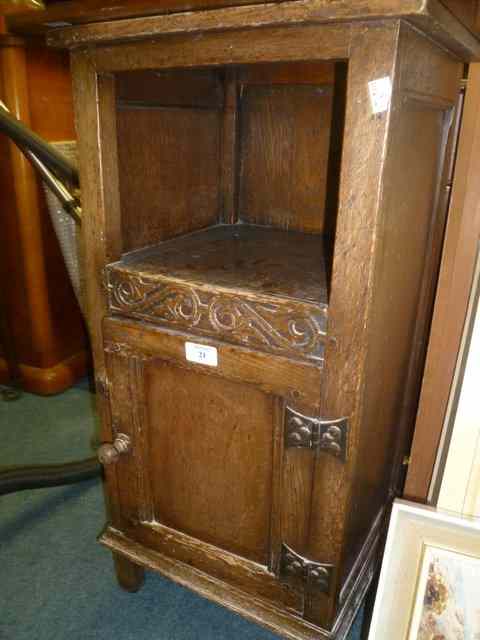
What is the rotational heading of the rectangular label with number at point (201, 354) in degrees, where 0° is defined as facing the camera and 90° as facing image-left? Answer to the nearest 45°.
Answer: approximately 45°

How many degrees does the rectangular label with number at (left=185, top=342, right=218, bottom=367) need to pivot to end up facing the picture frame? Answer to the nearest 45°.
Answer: approximately 90° to its left

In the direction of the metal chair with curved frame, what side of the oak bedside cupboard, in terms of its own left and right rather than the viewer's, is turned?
right

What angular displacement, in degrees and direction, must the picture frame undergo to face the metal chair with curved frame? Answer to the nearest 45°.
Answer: approximately 90° to its right

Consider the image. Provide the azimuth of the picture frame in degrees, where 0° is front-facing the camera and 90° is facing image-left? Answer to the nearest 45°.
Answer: approximately 0°

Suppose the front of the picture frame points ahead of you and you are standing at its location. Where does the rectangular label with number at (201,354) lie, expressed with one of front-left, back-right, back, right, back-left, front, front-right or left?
right

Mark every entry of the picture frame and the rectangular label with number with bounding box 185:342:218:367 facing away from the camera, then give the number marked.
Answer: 0

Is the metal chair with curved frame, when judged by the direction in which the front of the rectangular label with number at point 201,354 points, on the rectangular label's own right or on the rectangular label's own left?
on the rectangular label's own right
